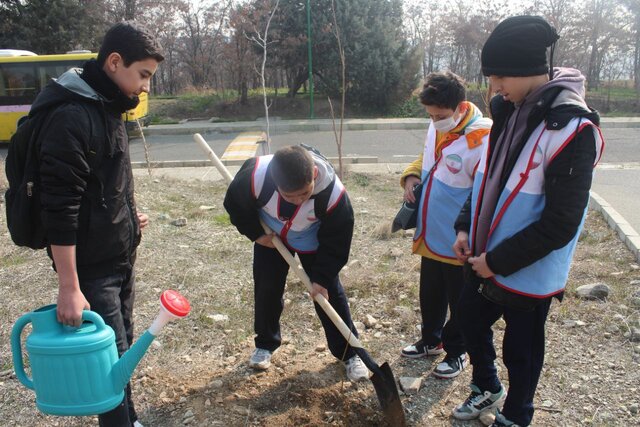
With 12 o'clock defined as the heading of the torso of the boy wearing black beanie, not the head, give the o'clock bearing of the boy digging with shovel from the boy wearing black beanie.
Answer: The boy digging with shovel is roughly at 2 o'clock from the boy wearing black beanie.

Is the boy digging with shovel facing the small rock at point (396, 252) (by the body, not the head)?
no

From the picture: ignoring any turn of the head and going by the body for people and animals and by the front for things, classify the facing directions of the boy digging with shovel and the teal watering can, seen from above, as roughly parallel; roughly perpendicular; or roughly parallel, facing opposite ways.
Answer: roughly perpendicular

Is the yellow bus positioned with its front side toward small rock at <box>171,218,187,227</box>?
no

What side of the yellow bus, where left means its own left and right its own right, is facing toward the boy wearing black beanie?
right

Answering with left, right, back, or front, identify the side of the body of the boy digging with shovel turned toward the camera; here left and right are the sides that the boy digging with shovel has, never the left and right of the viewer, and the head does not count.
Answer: front

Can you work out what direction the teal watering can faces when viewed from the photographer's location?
facing to the right of the viewer

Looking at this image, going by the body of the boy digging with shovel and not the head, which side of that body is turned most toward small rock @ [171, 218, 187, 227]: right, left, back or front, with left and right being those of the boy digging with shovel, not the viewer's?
back

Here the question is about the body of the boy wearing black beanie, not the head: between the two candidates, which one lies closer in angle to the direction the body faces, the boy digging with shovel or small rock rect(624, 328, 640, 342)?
the boy digging with shovel

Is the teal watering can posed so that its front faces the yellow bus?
no

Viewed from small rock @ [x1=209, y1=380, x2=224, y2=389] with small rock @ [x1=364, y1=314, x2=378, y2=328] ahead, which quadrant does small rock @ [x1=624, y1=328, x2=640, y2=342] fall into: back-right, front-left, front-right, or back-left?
front-right

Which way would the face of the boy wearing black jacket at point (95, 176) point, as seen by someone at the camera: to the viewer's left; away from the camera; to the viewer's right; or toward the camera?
to the viewer's right

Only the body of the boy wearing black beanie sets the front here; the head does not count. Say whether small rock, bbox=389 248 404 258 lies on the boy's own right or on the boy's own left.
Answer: on the boy's own right
